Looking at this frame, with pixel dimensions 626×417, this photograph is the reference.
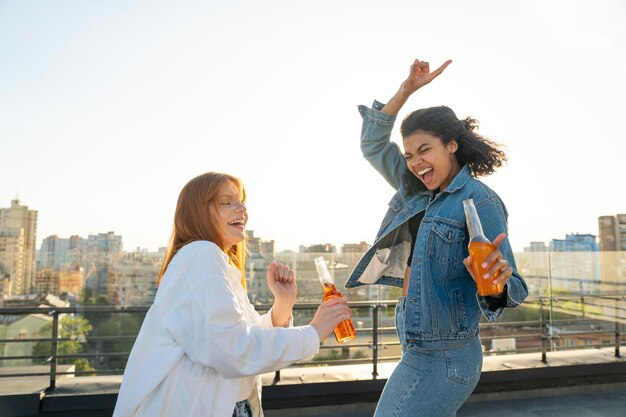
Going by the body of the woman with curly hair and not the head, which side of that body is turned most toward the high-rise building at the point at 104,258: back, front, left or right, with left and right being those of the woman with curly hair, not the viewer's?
right

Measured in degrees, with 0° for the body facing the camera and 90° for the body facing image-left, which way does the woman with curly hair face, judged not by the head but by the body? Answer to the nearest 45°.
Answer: approximately 45°

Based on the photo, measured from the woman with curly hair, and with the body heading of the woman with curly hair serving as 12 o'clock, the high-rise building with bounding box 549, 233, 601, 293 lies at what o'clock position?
The high-rise building is roughly at 5 o'clock from the woman with curly hair.

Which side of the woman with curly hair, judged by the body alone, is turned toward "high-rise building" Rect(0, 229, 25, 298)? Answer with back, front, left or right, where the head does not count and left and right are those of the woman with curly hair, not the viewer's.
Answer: right

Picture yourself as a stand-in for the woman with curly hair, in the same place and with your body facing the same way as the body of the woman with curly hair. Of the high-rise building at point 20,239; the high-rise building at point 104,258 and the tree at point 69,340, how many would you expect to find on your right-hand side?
3

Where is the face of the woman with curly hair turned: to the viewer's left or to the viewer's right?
to the viewer's left

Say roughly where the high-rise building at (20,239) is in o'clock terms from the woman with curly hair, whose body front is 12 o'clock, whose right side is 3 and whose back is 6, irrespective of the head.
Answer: The high-rise building is roughly at 3 o'clock from the woman with curly hair.
